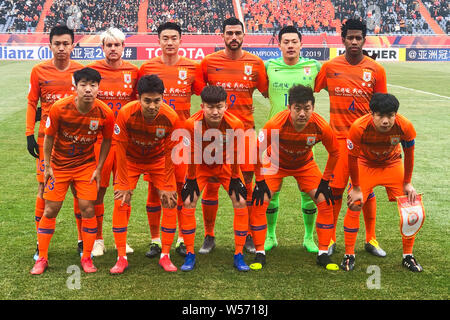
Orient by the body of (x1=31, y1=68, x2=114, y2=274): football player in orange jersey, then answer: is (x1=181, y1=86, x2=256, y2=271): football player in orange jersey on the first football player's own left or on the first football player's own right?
on the first football player's own left

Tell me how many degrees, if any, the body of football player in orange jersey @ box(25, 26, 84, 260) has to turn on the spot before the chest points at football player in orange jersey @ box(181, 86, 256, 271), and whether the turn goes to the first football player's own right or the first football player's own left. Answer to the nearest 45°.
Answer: approximately 45° to the first football player's own left

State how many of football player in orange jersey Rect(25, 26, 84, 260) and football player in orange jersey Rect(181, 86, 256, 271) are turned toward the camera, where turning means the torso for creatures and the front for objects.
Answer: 2

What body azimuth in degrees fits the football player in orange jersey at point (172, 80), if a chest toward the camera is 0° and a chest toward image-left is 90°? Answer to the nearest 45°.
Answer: approximately 0°

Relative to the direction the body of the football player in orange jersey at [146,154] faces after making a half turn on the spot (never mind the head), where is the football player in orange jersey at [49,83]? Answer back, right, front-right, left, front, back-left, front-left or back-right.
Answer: front-left

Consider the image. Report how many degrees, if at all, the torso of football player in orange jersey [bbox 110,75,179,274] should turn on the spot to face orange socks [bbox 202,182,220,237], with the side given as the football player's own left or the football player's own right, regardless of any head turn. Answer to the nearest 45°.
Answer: approximately 135° to the football player's own left

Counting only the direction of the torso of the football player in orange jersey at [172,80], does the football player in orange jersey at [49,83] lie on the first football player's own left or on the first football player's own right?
on the first football player's own right

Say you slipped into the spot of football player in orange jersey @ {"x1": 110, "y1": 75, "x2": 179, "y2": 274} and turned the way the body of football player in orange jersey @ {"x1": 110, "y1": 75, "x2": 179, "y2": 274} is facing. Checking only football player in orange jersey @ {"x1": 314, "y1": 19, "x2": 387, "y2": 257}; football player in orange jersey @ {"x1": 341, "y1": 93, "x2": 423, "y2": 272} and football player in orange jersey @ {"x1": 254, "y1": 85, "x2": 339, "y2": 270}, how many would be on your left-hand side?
3
